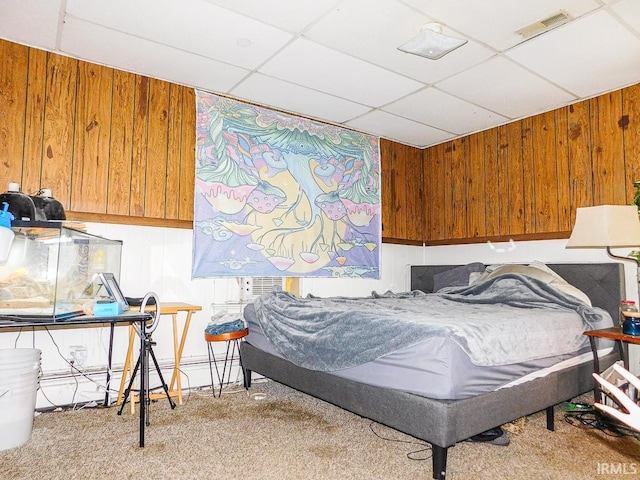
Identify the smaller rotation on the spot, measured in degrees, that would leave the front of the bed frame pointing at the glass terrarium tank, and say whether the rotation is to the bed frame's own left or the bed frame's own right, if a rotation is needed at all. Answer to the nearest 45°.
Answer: approximately 45° to the bed frame's own right

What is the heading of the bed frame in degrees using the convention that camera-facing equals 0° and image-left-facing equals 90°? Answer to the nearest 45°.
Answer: approximately 45°

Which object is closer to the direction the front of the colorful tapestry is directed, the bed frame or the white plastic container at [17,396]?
the bed frame

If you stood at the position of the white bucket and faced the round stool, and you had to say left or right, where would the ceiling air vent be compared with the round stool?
right

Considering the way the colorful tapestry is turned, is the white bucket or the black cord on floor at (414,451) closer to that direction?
the black cord on floor

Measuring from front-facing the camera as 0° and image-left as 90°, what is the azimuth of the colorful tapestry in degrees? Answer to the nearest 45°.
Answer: approximately 315°

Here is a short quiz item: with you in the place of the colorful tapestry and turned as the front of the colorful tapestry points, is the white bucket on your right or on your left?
on your right
